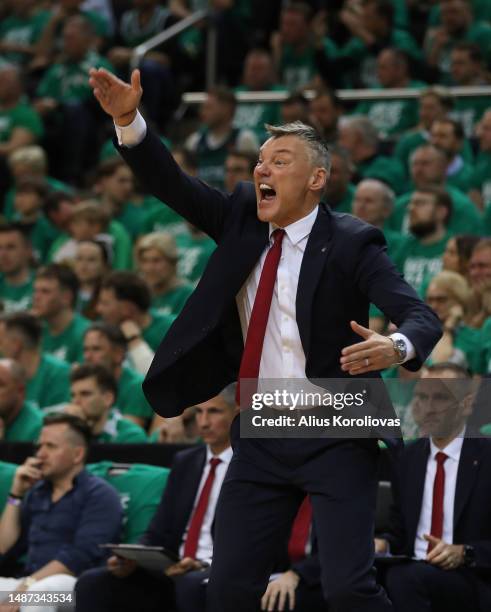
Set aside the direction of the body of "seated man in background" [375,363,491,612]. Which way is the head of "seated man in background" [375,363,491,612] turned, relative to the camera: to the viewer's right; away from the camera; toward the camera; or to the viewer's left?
toward the camera

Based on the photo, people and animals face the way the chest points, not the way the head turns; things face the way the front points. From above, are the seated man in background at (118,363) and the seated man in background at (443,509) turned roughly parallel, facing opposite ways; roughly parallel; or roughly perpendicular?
roughly parallel

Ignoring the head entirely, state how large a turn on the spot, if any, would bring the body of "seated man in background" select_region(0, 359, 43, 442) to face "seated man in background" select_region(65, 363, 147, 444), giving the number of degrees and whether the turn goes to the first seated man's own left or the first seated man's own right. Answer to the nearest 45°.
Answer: approximately 90° to the first seated man's own left

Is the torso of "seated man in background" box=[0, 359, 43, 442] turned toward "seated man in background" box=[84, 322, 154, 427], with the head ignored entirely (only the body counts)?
no

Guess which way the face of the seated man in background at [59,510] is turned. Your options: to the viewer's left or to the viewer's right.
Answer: to the viewer's left

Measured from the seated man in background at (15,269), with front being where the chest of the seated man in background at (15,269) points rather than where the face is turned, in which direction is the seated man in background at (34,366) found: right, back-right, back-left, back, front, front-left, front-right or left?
front-left

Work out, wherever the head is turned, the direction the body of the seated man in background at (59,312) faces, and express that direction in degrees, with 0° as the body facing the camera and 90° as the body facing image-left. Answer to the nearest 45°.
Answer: approximately 45°

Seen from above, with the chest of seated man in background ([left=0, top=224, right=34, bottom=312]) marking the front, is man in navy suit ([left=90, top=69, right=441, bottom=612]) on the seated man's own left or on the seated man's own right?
on the seated man's own left

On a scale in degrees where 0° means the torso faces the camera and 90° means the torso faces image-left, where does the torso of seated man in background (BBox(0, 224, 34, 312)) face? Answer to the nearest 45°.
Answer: approximately 45°

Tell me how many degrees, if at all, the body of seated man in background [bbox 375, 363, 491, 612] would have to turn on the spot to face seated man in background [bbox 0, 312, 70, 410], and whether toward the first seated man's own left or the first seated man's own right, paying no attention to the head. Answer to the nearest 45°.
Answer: approximately 90° to the first seated man's own right

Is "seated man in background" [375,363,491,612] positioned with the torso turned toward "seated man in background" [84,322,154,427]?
no

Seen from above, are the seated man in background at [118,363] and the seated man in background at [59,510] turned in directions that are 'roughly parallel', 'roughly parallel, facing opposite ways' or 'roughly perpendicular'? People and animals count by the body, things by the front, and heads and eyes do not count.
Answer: roughly parallel

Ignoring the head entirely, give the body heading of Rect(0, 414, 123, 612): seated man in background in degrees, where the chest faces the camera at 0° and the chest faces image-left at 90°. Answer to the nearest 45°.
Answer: approximately 45°

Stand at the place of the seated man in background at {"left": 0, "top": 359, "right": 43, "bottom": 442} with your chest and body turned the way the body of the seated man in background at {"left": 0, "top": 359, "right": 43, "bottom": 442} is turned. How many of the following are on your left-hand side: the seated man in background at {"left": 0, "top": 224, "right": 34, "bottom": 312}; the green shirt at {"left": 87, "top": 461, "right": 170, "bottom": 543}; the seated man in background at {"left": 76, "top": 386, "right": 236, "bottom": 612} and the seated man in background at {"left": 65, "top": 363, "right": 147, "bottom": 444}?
3

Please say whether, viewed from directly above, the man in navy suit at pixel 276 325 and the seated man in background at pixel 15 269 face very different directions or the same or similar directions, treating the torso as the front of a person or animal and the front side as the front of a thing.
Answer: same or similar directions

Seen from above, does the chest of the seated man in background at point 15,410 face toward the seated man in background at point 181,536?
no

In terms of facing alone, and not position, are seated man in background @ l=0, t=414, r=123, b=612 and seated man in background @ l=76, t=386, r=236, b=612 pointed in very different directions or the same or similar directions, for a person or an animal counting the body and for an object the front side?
same or similar directions
